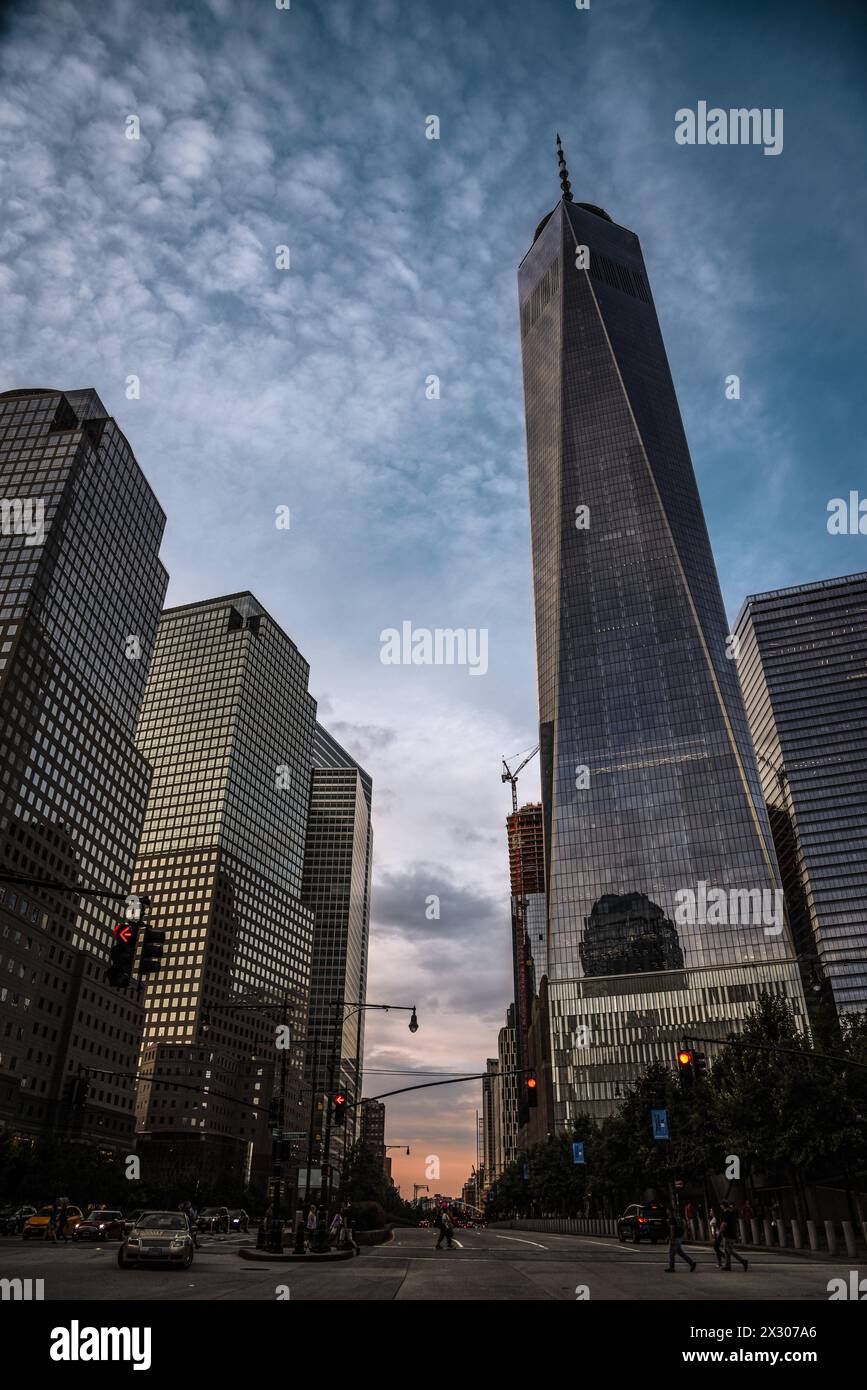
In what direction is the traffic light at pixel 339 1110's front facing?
toward the camera

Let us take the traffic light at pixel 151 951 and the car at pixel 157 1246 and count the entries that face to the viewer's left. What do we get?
0

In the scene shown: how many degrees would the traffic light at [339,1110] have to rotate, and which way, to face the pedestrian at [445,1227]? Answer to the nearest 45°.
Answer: approximately 135° to its left

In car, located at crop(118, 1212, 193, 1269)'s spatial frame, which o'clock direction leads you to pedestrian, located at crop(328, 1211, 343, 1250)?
The pedestrian is roughly at 7 o'clock from the car.

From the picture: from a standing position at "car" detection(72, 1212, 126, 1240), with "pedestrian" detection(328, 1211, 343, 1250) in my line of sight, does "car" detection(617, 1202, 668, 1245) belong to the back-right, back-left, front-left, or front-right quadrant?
front-left

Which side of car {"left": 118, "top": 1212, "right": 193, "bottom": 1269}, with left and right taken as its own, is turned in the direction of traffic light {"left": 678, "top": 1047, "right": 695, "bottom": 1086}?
left

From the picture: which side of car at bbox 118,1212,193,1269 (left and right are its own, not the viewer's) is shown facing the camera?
front

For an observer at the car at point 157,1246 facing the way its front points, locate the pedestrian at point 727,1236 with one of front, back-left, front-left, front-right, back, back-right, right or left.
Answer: left

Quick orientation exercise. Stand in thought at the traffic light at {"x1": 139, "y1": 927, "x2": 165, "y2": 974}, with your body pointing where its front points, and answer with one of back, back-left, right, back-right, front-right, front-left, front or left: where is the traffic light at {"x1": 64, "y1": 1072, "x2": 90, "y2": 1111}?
left

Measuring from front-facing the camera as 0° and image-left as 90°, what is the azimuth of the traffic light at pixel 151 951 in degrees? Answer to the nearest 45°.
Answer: approximately 270°

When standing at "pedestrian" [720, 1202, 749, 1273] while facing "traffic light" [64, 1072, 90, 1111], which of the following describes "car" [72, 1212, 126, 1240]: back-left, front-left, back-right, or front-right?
front-right

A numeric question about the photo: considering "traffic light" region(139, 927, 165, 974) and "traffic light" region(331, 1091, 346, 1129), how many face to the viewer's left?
0
